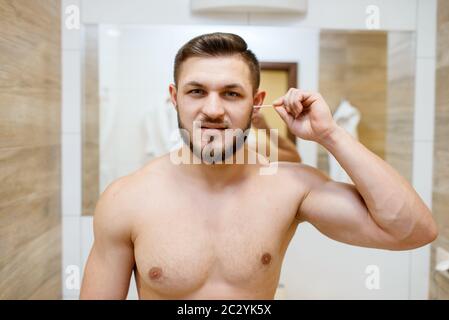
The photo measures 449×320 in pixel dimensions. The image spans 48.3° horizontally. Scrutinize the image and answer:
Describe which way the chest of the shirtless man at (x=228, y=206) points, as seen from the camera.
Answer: toward the camera

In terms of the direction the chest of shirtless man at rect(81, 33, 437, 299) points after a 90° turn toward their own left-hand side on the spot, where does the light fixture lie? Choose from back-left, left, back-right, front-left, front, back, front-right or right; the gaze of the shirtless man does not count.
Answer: left
